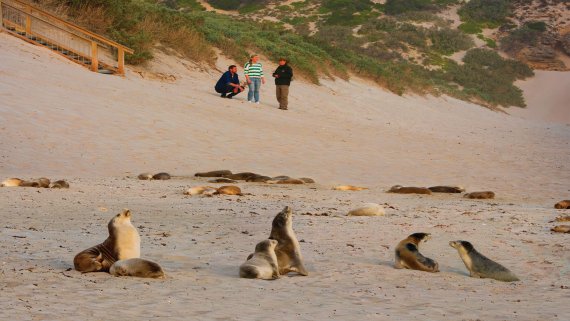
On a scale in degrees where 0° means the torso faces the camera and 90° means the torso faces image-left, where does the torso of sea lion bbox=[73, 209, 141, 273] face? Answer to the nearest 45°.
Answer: approximately 270°

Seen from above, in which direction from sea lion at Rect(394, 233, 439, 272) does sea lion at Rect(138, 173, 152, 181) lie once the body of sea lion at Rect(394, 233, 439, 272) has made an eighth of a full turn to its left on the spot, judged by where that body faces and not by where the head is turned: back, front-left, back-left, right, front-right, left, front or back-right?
right

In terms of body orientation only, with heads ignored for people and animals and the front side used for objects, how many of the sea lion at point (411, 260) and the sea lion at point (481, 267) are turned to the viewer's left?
2

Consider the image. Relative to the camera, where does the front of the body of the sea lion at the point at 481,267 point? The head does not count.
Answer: to the viewer's left

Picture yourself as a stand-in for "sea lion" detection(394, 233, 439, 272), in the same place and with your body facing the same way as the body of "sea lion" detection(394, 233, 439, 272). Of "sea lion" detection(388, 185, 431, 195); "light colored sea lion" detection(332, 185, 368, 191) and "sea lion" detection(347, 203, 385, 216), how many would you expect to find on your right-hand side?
3

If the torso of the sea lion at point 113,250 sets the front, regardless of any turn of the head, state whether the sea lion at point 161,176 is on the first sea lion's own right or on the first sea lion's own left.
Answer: on the first sea lion's own left

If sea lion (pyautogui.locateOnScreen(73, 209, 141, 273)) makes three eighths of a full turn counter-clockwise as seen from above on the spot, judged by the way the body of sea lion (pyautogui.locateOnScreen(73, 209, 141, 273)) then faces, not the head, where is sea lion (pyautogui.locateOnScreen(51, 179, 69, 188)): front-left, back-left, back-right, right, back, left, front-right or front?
front-right

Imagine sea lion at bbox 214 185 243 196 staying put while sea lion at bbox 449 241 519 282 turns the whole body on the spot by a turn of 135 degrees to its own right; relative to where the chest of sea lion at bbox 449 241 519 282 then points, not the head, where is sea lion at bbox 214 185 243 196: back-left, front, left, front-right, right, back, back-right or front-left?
left

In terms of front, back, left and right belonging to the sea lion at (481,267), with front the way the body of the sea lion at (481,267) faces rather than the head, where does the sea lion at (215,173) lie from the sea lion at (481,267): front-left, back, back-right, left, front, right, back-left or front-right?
front-right

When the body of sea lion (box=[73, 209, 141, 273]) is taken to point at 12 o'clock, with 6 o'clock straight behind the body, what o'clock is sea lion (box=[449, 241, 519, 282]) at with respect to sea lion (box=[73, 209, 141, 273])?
sea lion (box=[449, 241, 519, 282]) is roughly at 12 o'clock from sea lion (box=[73, 209, 141, 273]).

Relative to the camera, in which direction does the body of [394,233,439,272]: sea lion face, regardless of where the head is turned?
to the viewer's left

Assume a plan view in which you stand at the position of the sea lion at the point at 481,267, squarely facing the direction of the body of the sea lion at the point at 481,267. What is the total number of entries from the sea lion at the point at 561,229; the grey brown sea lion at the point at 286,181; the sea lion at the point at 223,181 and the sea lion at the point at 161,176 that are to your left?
0

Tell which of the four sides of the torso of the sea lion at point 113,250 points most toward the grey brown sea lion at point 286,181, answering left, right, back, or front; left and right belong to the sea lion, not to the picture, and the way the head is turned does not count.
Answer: left
